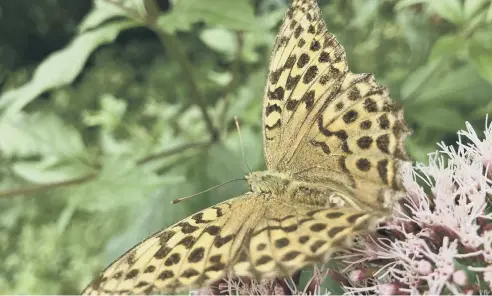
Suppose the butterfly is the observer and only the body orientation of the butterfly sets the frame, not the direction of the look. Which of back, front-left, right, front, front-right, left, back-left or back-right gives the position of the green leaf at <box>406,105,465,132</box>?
back-right

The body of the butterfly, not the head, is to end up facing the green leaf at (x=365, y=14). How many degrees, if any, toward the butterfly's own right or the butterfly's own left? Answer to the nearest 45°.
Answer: approximately 135° to the butterfly's own right

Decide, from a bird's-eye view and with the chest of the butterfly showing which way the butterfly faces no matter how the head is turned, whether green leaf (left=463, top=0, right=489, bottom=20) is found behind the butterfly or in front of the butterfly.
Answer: behind

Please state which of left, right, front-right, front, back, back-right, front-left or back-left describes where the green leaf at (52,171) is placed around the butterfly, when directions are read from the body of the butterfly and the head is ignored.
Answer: front-right

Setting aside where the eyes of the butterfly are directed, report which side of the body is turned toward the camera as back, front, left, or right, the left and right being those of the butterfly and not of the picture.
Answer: left

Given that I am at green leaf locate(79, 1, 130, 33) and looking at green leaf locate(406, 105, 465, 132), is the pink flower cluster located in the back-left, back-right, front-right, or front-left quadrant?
front-right

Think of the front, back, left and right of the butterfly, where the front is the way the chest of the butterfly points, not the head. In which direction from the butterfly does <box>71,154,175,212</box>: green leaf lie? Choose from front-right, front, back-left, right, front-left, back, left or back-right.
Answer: front-right

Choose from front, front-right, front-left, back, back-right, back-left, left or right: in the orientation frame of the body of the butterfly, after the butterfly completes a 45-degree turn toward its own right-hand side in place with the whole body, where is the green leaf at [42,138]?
front
